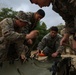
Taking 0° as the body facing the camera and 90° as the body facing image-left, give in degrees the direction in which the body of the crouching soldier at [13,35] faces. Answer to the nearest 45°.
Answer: approximately 270°
